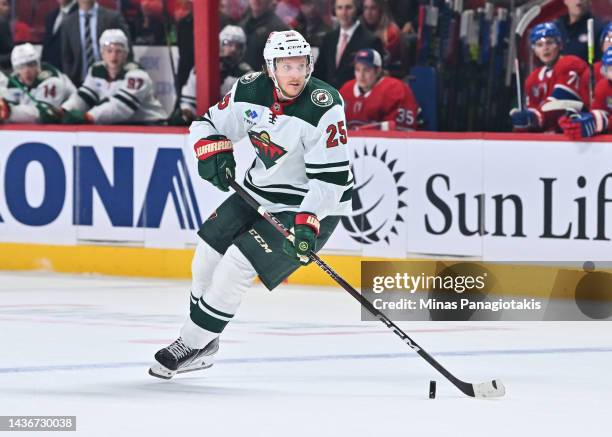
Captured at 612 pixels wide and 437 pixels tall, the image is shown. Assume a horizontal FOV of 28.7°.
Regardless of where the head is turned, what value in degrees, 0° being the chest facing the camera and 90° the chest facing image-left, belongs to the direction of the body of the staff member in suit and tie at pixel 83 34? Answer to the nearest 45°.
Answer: approximately 0°

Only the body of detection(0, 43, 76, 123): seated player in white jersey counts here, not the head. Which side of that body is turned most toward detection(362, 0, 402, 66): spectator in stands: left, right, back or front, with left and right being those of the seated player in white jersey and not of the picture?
left

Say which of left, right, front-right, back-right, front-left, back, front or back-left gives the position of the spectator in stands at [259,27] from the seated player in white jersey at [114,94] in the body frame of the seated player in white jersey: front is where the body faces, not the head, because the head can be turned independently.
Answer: back-left

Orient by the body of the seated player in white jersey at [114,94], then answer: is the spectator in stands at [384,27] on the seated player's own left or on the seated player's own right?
on the seated player's own left

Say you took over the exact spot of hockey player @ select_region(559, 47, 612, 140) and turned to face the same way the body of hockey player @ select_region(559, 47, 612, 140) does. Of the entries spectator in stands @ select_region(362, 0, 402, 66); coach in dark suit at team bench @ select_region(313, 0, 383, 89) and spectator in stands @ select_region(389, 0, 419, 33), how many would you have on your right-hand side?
3

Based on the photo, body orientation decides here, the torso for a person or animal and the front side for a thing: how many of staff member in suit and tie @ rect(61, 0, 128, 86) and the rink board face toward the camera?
2

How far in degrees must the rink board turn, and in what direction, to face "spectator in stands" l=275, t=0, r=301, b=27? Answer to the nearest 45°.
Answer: approximately 180°

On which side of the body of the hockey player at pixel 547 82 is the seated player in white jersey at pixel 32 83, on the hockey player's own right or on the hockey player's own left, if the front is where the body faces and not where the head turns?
on the hockey player's own right

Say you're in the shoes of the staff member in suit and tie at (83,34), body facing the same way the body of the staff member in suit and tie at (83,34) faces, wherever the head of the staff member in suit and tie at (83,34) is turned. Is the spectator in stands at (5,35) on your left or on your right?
on your right
